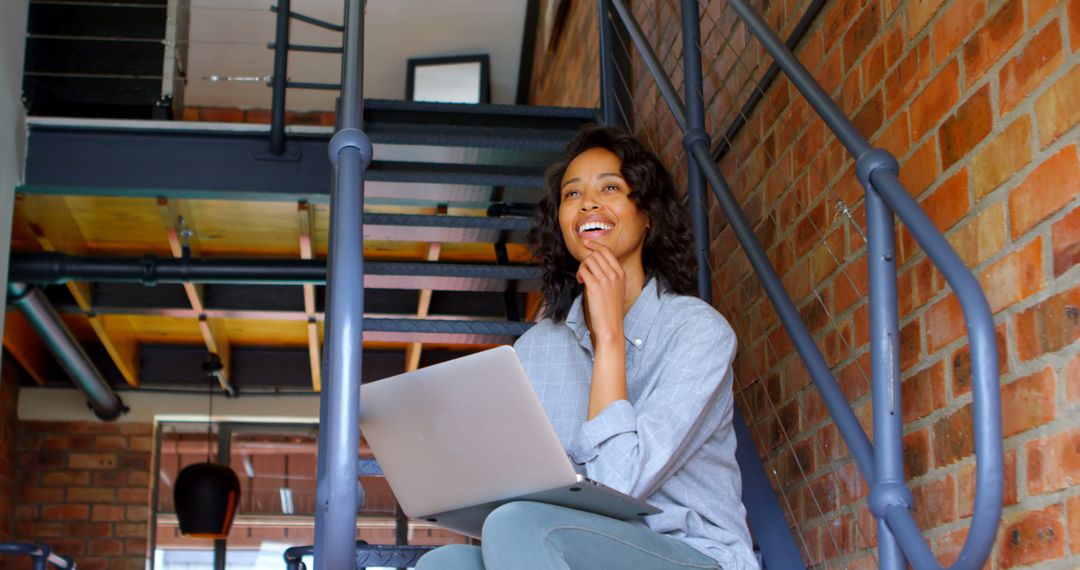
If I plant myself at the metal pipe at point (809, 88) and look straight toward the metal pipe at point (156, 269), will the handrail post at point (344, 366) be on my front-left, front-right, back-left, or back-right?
front-left

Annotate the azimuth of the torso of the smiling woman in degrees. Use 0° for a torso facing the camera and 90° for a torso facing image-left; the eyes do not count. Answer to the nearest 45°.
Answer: approximately 45°

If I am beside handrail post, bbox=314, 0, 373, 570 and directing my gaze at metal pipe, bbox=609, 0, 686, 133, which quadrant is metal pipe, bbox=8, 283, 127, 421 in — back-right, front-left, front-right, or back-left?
front-left

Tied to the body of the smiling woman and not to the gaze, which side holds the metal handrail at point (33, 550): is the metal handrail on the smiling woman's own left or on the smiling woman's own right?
on the smiling woman's own right

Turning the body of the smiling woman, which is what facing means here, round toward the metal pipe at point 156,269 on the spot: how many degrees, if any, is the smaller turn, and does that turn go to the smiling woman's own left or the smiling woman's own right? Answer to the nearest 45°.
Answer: approximately 90° to the smiling woman's own right

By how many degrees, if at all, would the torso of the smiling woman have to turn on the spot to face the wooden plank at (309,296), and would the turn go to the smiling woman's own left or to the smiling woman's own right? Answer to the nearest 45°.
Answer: approximately 135° to the smiling woman's own right

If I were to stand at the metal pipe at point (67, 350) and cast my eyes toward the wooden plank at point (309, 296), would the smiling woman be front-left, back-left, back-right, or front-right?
front-right

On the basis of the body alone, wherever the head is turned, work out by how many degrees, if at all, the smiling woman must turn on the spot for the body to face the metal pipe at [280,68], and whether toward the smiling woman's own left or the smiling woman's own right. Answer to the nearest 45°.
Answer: approximately 90° to the smiling woman's own right

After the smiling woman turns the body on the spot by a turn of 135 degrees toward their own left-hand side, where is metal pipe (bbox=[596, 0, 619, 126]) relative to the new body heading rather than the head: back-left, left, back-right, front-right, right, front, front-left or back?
left

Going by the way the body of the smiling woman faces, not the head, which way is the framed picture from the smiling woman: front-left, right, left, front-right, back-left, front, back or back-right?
back-right

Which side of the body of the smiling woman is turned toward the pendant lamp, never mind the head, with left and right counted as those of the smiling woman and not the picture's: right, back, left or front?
right

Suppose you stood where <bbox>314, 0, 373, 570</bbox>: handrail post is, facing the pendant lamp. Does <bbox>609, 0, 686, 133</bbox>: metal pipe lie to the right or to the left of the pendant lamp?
right
